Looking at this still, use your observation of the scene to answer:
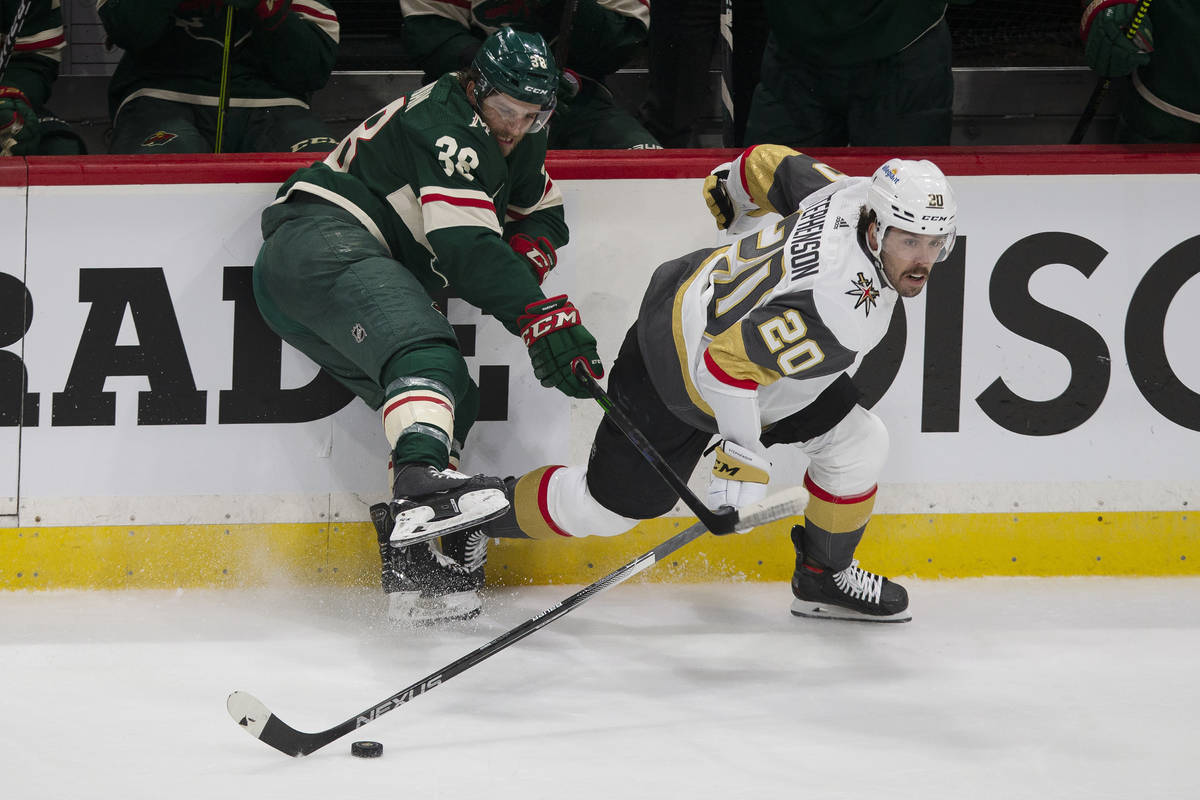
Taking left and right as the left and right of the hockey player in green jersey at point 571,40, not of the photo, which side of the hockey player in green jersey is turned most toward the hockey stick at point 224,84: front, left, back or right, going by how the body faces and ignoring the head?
right

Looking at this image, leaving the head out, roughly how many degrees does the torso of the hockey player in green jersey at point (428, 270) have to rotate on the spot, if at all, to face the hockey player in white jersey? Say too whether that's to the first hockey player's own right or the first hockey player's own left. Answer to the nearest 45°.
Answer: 0° — they already face them

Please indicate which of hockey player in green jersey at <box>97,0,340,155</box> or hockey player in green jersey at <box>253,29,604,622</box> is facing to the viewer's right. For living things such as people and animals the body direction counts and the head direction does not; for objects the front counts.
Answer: hockey player in green jersey at <box>253,29,604,622</box>

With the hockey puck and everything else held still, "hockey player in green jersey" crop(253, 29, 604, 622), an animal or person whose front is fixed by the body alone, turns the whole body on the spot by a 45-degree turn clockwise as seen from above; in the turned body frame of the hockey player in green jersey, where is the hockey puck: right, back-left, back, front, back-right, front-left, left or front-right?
front-right

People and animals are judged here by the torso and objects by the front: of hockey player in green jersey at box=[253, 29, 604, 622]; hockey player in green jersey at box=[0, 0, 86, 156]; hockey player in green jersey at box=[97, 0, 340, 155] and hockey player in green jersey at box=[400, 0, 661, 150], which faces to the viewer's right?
hockey player in green jersey at box=[253, 29, 604, 622]

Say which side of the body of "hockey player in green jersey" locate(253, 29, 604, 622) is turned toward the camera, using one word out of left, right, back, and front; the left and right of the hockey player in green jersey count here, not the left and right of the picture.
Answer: right

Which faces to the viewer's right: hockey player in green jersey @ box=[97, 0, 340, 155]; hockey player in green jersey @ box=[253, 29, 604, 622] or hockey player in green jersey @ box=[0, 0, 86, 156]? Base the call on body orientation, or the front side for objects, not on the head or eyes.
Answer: hockey player in green jersey @ box=[253, 29, 604, 622]

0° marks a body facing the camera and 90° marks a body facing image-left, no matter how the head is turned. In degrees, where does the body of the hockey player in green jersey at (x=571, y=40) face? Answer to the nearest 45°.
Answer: approximately 0°

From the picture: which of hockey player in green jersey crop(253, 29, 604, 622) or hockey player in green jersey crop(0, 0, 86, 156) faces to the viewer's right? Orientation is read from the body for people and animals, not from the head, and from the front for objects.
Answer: hockey player in green jersey crop(253, 29, 604, 622)
